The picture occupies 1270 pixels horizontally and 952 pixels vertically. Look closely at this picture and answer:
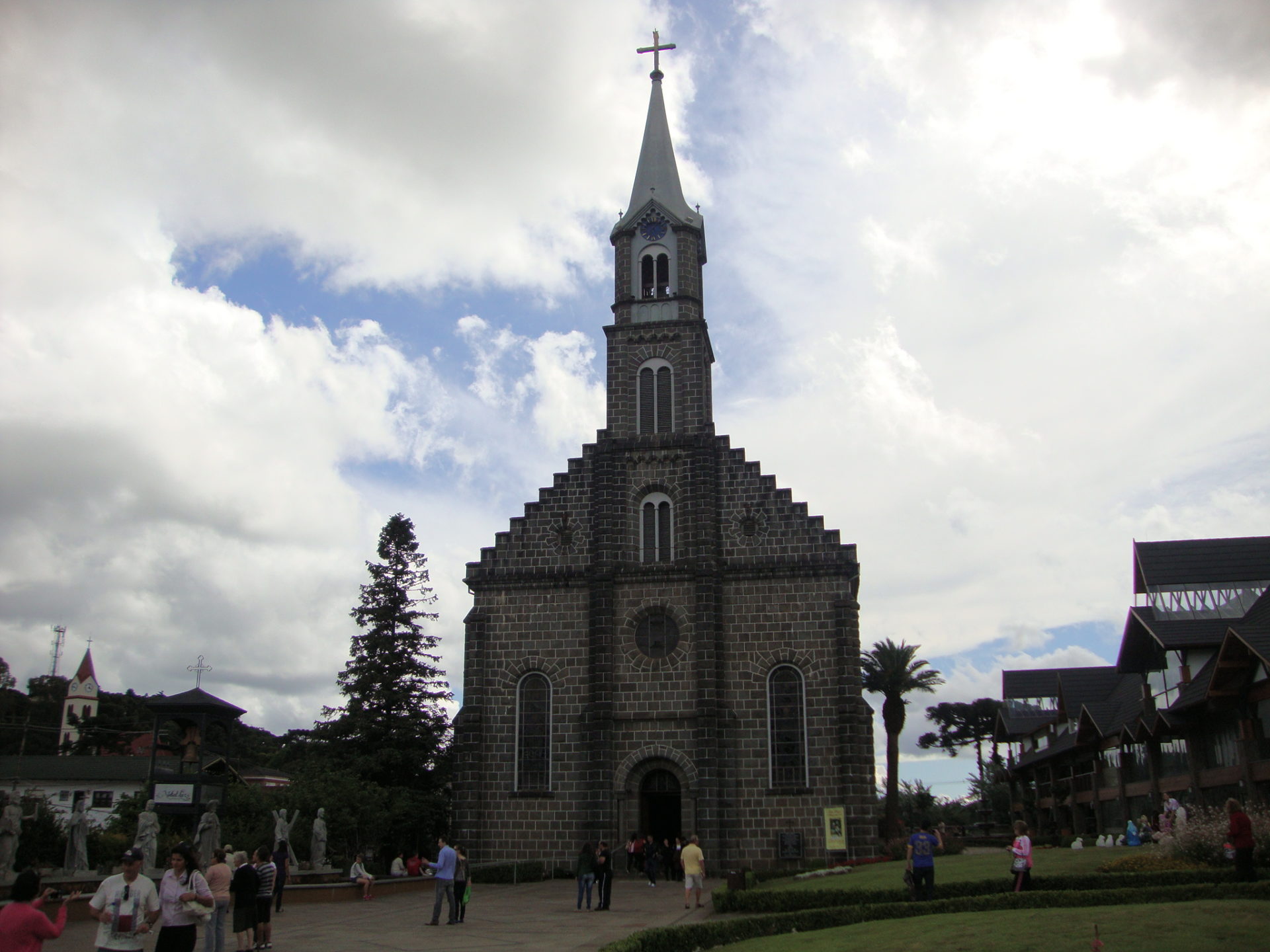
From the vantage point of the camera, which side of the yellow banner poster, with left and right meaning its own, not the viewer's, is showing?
front

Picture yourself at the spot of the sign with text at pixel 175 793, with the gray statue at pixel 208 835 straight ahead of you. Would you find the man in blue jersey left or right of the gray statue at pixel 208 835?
left

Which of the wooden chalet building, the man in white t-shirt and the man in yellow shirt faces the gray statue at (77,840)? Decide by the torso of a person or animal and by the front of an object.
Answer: the wooden chalet building

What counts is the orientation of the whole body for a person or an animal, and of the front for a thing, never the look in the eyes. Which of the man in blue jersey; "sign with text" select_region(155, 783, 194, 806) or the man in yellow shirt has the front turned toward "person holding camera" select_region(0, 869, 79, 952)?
the sign with text

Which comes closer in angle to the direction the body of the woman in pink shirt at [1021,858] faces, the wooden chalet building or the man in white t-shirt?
the man in white t-shirt

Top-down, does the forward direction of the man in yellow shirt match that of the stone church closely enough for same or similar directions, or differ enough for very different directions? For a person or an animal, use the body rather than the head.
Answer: very different directions

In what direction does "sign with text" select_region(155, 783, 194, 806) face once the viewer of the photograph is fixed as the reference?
facing the viewer

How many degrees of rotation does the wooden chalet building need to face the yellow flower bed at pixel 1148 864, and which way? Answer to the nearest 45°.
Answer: approximately 45° to its left

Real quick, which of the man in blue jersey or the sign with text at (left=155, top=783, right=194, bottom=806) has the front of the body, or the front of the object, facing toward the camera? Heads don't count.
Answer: the sign with text

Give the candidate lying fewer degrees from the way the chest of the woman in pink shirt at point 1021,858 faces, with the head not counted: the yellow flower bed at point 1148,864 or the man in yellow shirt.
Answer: the man in yellow shirt

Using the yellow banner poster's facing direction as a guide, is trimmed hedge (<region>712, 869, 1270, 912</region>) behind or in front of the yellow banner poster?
in front

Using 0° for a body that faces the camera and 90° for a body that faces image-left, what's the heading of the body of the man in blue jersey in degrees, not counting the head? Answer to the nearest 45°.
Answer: approximately 180°
